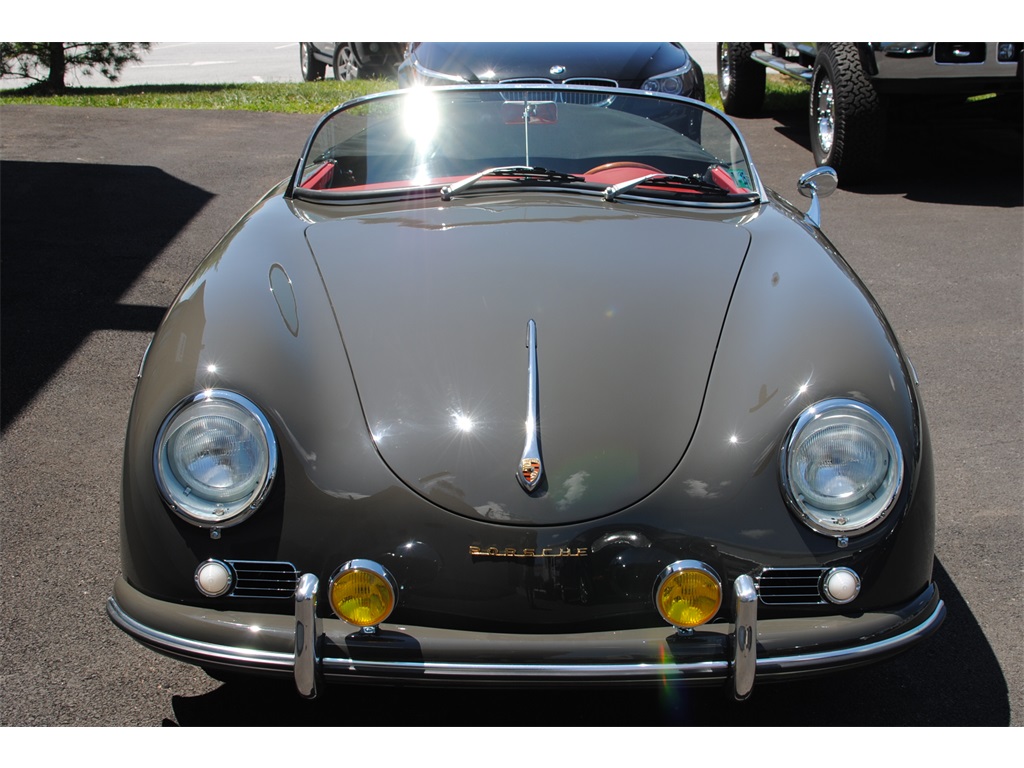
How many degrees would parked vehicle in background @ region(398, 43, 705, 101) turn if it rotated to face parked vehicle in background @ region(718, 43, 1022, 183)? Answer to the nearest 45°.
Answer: approximately 90° to its left

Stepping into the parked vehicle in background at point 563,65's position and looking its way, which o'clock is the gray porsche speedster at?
The gray porsche speedster is roughly at 12 o'clock from the parked vehicle in background.

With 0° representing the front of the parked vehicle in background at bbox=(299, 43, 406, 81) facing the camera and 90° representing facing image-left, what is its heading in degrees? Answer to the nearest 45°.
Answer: approximately 315°

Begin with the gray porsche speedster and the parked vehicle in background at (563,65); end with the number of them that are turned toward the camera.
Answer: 2

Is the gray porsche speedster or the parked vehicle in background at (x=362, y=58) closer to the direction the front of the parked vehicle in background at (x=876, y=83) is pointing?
the gray porsche speedster

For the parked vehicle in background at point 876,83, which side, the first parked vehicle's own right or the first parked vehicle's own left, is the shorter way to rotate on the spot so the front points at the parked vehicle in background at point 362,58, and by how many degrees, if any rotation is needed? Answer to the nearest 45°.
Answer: approximately 180°

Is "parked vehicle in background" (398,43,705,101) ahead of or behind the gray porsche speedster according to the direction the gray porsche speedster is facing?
behind

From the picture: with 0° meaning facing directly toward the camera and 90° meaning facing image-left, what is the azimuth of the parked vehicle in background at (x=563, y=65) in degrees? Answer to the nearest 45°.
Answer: approximately 0°

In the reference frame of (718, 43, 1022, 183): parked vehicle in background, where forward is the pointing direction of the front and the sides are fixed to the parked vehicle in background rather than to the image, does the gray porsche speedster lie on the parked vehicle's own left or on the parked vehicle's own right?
on the parked vehicle's own right
